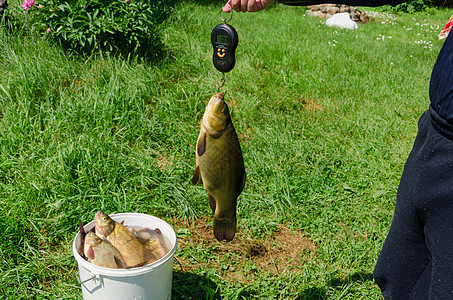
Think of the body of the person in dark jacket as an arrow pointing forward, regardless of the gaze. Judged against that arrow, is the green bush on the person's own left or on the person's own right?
on the person's own right

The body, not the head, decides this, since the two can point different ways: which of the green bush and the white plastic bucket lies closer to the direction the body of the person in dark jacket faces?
the white plastic bucket

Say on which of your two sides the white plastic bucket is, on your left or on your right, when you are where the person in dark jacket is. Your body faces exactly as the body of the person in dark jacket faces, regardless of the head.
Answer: on your right

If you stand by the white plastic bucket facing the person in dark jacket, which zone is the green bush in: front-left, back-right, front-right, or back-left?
back-left

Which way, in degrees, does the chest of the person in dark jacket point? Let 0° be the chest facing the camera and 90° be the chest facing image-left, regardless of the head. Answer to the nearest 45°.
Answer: approximately 45°
